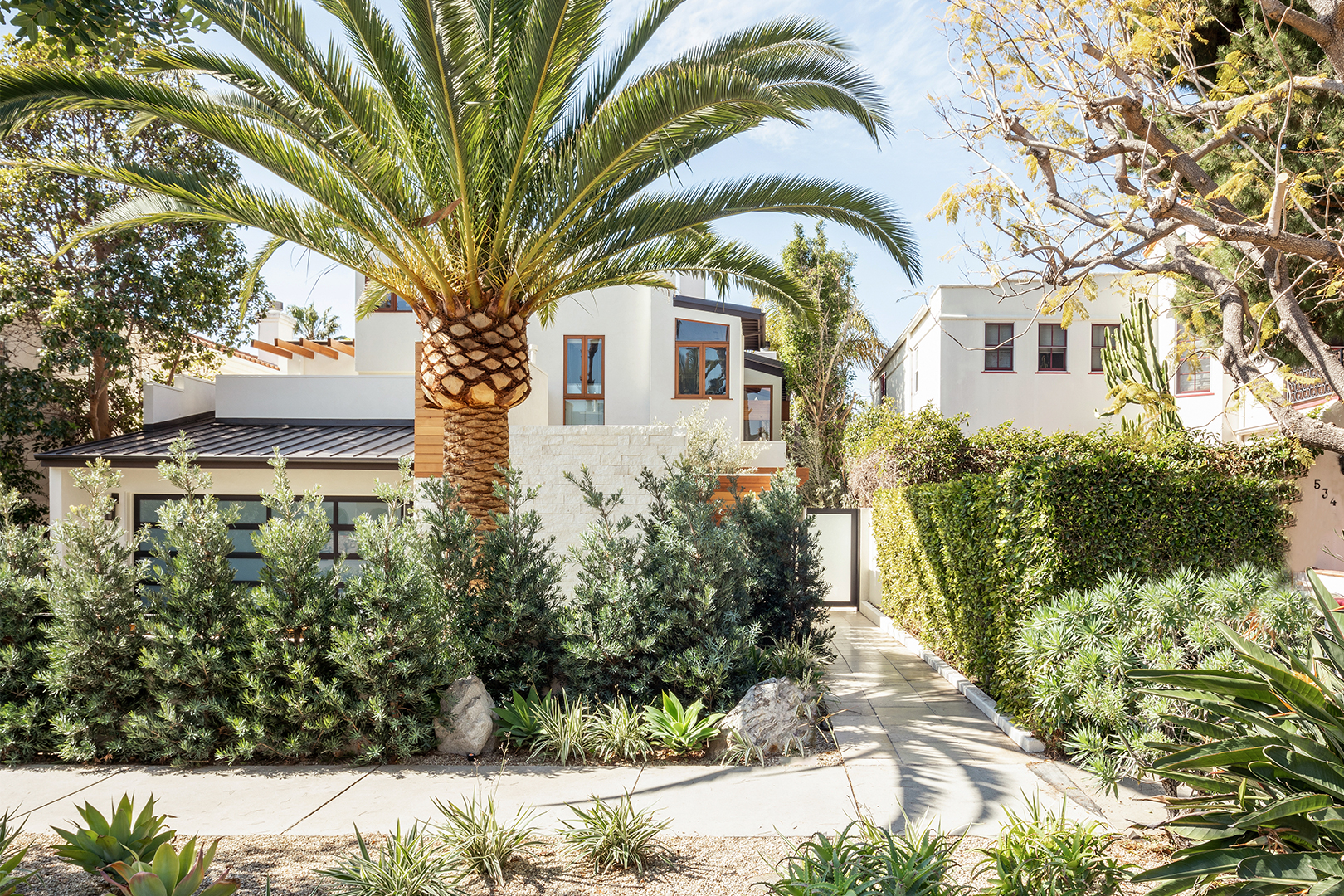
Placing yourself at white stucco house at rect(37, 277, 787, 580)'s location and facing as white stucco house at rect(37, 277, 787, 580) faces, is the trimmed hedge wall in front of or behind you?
in front

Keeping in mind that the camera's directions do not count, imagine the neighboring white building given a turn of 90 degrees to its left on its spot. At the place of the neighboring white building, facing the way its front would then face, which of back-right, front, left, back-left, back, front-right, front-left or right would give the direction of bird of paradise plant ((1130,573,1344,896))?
right

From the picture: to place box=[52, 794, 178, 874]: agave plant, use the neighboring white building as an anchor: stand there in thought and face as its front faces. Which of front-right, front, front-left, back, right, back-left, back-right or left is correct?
front

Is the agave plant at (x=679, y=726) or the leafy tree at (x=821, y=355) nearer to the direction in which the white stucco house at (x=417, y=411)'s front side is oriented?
the agave plant

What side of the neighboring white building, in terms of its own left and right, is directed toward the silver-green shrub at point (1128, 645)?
front

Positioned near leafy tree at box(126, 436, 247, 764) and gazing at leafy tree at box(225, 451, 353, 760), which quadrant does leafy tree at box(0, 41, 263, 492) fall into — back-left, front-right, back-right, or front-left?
back-left

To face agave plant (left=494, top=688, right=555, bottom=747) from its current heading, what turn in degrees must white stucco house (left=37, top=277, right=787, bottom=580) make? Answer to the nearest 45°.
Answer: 0° — it already faces it

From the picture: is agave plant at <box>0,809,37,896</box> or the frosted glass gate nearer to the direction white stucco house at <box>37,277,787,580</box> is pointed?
the agave plant

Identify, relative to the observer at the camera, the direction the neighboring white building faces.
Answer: facing the viewer

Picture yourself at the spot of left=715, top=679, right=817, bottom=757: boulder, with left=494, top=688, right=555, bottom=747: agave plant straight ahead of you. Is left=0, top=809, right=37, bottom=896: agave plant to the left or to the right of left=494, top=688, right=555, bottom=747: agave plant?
left

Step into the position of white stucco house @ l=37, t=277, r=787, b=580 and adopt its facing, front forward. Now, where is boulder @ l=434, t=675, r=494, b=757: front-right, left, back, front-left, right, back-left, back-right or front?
front

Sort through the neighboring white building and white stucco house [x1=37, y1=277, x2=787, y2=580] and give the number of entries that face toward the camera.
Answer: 2

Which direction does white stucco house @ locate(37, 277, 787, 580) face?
toward the camera

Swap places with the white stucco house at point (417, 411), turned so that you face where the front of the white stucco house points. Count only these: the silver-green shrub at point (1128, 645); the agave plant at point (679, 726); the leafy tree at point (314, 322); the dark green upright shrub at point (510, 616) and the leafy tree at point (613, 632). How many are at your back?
1

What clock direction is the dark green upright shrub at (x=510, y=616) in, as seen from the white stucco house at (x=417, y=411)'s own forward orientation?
The dark green upright shrub is roughly at 12 o'clock from the white stucco house.

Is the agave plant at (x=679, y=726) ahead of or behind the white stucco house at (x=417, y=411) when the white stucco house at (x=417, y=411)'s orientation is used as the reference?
ahead
